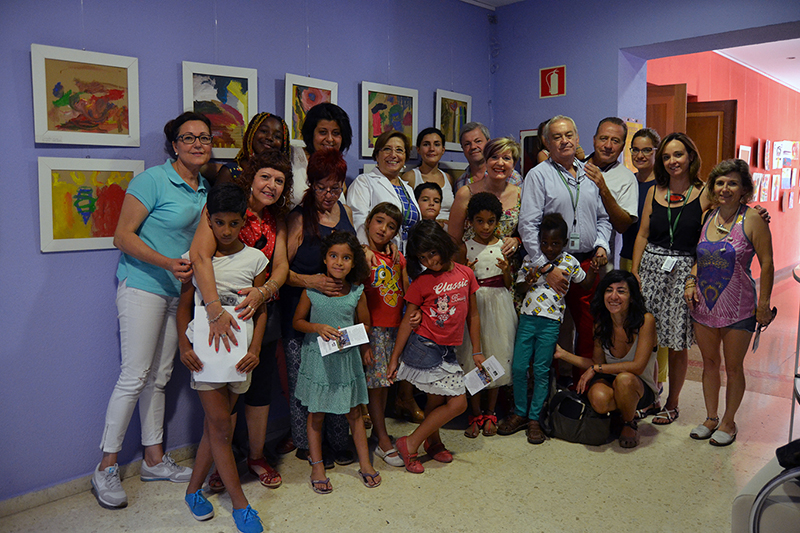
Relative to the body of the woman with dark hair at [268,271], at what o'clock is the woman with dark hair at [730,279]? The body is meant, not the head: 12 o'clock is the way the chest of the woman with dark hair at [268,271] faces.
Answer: the woman with dark hair at [730,279] is roughly at 9 o'clock from the woman with dark hair at [268,271].

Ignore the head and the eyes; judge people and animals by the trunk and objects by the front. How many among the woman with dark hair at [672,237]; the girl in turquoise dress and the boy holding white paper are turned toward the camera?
3

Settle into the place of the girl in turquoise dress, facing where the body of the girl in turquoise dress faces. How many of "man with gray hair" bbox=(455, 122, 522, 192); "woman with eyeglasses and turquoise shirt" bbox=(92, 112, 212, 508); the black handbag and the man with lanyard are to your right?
1

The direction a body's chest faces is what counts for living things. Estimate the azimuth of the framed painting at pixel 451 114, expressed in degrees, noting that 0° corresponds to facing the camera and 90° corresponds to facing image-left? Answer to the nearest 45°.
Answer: approximately 315°

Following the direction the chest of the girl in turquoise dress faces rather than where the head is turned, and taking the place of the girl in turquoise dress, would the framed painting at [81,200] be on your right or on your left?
on your right

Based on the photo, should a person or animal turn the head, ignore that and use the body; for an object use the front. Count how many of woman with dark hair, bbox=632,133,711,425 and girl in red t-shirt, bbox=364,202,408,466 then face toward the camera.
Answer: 2

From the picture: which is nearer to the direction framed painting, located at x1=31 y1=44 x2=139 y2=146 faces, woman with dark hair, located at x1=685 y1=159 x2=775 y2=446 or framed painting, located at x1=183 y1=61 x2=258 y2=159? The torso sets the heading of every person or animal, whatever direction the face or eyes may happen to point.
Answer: the woman with dark hair

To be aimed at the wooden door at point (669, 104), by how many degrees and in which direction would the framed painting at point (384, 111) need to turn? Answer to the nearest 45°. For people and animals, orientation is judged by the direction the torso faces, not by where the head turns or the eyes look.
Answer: approximately 90° to its left

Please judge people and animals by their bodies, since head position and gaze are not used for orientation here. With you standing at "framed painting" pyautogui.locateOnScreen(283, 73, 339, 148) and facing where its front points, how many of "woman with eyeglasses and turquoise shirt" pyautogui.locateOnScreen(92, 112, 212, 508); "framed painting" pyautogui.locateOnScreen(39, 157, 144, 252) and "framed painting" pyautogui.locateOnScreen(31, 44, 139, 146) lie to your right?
3
